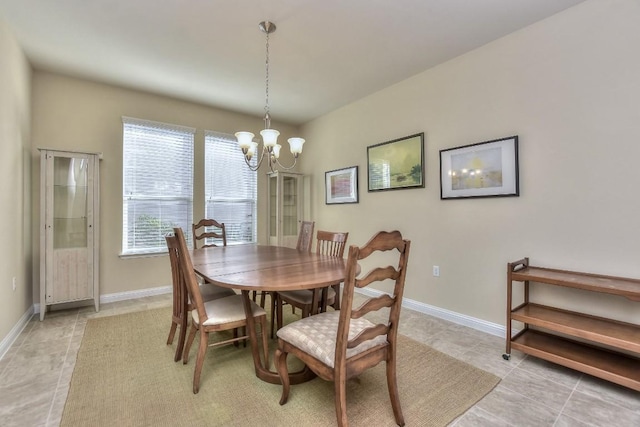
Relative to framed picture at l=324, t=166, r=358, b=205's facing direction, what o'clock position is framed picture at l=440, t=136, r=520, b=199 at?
framed picture at l=440, t=136, r=520, b=199 is roughly at 9 o'clock from framed picture at l=324, t=166, r=358, b=205.

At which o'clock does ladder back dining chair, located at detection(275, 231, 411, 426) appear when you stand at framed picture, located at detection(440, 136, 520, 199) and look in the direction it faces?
The ladder back dining chair is roughly at 11 o'clock from the framed picture.

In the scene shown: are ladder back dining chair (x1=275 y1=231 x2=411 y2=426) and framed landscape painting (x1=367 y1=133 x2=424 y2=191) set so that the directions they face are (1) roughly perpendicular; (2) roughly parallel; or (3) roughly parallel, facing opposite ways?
roughly perpendicular

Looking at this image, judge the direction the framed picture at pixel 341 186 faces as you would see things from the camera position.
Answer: facing the viewer and to the left of the viewer

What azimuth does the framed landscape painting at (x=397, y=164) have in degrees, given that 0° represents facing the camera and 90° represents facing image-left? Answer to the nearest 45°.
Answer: approximately 45°

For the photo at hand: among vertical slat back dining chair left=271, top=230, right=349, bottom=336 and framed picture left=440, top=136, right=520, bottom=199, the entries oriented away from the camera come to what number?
0

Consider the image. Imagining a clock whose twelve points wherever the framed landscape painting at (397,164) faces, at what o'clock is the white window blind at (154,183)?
The white window blind is roughly at 1 o'clock from the framed landscape painting.

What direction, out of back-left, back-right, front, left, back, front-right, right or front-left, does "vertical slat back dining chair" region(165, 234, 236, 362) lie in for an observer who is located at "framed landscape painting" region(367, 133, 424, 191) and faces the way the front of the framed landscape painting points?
front

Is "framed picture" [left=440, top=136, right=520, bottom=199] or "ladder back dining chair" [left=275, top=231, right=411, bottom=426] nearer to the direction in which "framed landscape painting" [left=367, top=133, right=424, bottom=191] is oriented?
the ladder back dining chair

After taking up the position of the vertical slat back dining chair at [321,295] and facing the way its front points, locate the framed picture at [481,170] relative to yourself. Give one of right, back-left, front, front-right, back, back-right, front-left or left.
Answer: back-left

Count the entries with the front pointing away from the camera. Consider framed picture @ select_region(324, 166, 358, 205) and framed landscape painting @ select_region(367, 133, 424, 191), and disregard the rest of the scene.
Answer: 0

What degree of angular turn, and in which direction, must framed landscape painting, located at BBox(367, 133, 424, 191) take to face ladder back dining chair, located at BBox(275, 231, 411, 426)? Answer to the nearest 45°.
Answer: approximately 45° to its left

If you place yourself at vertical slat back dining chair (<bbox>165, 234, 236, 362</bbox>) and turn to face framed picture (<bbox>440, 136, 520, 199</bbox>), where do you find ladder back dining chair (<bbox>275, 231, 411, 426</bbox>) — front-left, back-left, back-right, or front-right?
front-right

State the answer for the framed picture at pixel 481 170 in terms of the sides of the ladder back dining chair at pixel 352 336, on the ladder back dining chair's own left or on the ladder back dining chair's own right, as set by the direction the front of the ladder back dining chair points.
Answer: on the ladder back dining chair's own right

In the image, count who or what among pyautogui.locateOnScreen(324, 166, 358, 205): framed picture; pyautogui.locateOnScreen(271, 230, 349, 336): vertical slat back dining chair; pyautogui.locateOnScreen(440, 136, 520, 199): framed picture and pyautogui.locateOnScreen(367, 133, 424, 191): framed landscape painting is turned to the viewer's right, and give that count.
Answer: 0
